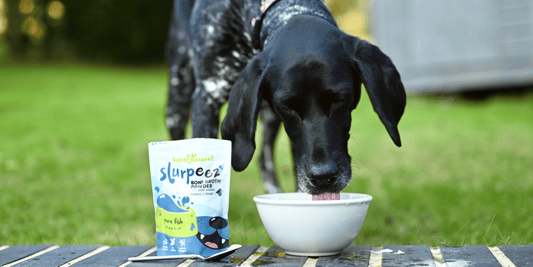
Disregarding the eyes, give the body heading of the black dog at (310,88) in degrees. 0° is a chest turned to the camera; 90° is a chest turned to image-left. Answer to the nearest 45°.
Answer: approximately 315°

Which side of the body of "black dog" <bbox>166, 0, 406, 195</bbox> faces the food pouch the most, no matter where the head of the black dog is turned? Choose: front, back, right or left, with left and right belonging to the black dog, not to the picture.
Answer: right
